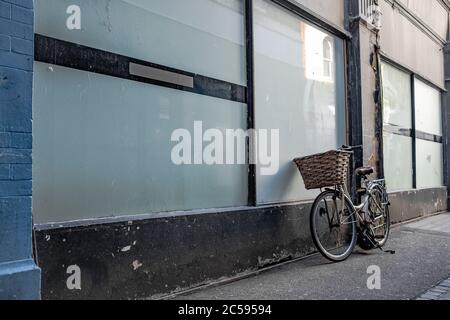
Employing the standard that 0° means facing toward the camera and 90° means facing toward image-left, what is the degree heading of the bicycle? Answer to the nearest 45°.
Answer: approximately 45°
